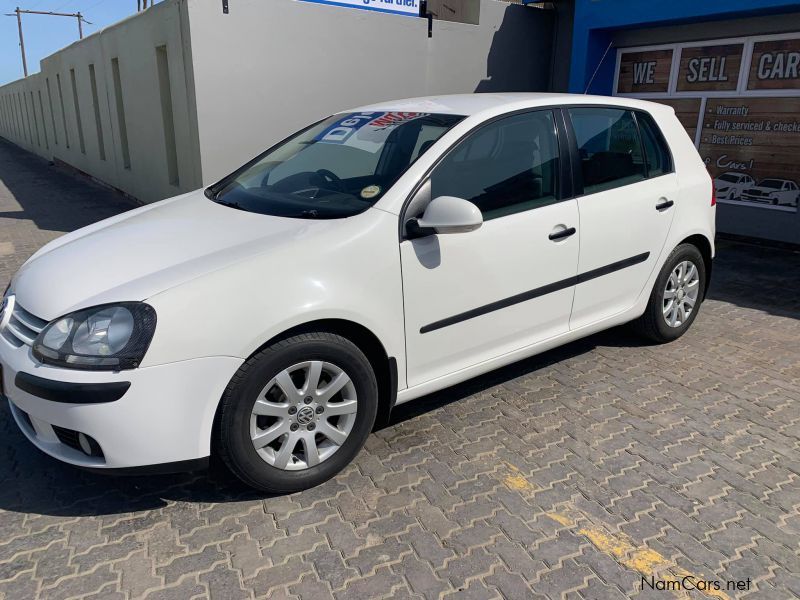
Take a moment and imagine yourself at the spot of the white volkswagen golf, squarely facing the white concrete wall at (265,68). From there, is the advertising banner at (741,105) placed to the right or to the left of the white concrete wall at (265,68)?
right

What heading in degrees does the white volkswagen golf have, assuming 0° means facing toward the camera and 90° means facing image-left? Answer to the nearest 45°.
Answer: approximately 45°

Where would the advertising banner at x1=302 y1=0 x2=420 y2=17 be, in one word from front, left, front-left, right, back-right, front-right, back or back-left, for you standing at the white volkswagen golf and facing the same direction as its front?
back-right

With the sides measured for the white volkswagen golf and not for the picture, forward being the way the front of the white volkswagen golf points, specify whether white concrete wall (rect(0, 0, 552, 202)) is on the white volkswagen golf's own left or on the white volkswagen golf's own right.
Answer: on the white volkswagen golf's own right

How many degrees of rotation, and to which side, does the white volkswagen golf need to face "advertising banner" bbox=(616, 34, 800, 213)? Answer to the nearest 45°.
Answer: approximately 180°
